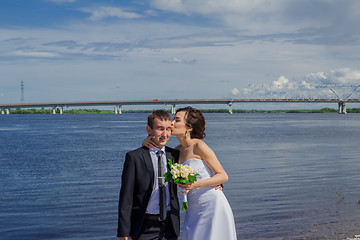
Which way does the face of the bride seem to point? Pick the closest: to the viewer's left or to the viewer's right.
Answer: to the viewer's left

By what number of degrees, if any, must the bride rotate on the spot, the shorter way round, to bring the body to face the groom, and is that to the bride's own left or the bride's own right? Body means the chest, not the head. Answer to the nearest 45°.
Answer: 0° — they already face them

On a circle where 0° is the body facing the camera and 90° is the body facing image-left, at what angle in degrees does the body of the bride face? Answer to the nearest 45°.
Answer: approximately 45°
